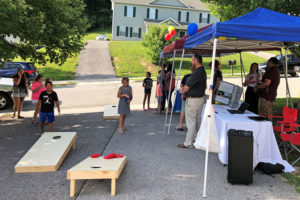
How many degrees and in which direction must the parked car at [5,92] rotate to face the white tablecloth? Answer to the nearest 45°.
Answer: approximately 45° to its right

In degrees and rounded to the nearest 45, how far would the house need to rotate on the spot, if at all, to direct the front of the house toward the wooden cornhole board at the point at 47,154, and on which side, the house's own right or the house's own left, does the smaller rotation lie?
0° — it already faces it

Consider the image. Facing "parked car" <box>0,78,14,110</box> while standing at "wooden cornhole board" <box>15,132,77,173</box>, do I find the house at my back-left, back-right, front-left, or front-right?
front-right

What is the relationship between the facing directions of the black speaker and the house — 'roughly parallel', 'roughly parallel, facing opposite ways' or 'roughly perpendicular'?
roughly parallel

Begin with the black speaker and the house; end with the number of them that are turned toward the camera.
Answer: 2

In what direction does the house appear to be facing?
toward the camera

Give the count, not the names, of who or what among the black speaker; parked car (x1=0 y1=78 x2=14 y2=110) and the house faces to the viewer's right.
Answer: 1

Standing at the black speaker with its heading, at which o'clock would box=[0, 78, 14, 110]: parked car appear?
The parked car is roughly at 4 o'clock from the black speaker.

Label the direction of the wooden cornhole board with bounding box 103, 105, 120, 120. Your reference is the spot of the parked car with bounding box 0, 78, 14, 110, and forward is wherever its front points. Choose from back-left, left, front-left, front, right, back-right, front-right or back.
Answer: front-right

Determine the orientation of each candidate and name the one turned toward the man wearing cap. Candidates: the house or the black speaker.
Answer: the house

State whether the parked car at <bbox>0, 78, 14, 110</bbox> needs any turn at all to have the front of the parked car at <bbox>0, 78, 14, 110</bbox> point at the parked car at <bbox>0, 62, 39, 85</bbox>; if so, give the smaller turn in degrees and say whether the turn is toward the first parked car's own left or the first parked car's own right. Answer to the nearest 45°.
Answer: approximately 90° to the first parked car's own left

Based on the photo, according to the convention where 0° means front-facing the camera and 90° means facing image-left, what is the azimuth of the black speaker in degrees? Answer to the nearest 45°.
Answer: approximately 0°

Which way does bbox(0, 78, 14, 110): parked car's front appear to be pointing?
to the viewer's right

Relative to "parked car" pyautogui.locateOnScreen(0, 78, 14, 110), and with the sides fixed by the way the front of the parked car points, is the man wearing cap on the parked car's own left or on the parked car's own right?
on the parked car's own right

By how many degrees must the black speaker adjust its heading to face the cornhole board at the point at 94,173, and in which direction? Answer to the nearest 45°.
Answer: approximately 45° to its right

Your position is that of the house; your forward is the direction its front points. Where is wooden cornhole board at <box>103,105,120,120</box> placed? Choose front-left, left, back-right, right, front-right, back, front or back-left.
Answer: front
